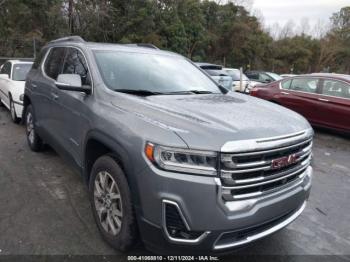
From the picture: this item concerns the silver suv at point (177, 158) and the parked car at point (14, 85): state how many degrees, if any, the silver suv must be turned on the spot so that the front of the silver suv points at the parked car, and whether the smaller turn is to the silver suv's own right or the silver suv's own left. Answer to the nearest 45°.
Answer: approximately 180°

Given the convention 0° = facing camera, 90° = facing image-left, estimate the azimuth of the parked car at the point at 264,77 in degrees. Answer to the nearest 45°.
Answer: approximately 315°

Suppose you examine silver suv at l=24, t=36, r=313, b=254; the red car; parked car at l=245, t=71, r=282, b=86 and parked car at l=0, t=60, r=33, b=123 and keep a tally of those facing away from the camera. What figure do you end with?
0

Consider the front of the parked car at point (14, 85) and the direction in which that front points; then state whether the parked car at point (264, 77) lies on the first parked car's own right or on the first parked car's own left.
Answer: on the first parked car's own left

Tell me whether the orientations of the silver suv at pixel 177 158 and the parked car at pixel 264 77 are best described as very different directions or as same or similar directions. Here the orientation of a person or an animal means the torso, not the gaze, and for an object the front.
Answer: same or similar directions

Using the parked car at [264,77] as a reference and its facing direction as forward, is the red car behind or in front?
in front

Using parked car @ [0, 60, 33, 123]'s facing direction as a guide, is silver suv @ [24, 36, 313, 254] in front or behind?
in front

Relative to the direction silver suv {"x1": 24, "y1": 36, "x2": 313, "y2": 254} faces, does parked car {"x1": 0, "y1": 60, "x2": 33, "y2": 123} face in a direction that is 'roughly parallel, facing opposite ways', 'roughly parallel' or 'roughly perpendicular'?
roughly parallel

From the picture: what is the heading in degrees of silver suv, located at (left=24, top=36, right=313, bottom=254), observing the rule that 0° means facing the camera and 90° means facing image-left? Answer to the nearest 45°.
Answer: approximately 315°

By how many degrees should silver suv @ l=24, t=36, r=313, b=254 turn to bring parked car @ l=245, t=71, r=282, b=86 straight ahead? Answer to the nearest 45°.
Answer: approximately 135° to its left

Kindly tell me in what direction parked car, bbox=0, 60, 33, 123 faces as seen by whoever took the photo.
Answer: facing the viewer and to the right of the viewer
